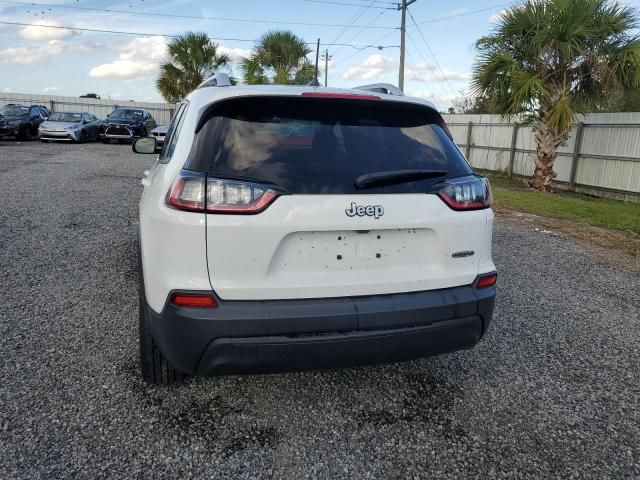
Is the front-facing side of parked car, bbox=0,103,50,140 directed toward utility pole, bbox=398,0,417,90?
no

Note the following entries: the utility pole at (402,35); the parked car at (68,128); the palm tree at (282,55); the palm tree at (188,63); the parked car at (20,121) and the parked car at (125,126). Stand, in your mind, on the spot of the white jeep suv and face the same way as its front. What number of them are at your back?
0

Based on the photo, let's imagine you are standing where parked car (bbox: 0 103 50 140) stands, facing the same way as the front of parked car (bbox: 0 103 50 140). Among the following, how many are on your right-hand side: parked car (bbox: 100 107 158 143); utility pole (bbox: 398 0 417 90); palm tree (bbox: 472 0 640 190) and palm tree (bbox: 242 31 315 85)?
0

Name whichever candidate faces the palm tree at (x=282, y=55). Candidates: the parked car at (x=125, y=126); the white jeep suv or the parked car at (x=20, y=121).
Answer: the white jeep suv

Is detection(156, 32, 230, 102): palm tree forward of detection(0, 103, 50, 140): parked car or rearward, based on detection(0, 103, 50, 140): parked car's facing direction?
rearward

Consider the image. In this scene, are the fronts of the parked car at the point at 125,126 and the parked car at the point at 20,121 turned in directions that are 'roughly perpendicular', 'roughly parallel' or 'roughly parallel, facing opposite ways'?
roughly parallel

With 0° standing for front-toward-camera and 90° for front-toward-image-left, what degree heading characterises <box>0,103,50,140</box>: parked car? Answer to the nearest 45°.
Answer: approximately 45°

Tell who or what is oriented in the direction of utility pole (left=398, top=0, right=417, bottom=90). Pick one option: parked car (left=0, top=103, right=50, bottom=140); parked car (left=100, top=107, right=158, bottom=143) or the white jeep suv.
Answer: the white jeep suv

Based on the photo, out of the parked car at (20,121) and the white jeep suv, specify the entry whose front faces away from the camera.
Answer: the white jeep suv

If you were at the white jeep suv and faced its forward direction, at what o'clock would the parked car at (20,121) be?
The parked car is roughly at 11 o'clock from the white jeep suv.

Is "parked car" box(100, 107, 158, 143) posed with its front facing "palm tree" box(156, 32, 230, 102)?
no

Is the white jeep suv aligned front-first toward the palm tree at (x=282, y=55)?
yes

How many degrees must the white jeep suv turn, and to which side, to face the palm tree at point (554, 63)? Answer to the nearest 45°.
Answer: approximately 45° to its right

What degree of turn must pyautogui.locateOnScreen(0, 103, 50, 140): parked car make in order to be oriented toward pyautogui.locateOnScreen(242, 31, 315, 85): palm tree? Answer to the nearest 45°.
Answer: approximately 135° to its left

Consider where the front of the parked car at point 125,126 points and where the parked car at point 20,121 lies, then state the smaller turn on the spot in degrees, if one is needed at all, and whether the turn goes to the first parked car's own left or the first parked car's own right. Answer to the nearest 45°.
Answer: approximately 45° to the first parked car's own right

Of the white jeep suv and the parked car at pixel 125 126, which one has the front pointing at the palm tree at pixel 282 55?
the white jeep suv

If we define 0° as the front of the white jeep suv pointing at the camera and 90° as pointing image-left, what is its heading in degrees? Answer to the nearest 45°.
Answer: approximately 180°

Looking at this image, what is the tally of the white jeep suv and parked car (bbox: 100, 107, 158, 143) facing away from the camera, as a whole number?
1

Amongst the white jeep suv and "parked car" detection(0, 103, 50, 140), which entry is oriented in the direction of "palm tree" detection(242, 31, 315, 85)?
the white jeep suv

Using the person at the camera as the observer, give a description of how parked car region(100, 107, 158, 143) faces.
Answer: facing the viewer and to the left of the viewer
